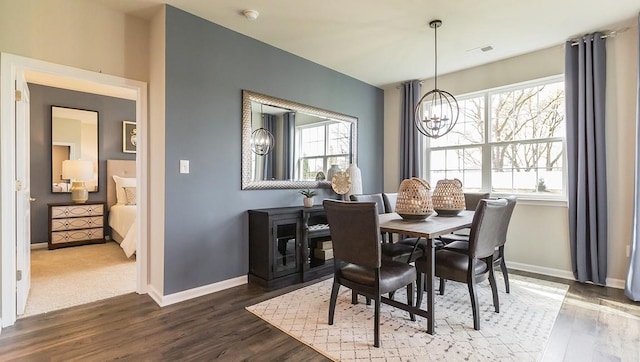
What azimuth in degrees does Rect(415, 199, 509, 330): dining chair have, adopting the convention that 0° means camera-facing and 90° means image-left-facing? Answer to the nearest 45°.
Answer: approximately 135°

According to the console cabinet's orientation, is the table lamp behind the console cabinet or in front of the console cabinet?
behind

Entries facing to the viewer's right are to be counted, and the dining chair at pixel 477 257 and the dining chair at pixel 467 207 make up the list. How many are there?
0

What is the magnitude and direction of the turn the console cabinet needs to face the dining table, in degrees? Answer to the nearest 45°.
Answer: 0° — it already faces it

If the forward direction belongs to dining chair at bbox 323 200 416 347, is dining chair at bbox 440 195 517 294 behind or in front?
in front

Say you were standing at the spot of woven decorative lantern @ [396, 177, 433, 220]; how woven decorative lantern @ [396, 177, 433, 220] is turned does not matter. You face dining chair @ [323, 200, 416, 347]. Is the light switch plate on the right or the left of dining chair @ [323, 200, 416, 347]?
right

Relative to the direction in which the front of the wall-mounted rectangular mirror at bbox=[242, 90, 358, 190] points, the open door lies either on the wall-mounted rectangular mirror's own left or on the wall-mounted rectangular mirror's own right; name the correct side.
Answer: on the wall-mounted rectangular mirror's own right

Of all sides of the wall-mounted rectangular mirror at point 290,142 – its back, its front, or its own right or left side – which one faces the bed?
back

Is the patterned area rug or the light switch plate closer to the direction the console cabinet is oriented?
the patterned area rug

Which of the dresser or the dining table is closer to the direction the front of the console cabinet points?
the dining table

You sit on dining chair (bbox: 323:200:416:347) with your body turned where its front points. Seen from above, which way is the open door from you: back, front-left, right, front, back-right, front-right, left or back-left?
back-left

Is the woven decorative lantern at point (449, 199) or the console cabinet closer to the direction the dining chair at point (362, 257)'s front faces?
the woven decorative lantern

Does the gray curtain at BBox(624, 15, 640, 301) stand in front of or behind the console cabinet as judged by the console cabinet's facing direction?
in front

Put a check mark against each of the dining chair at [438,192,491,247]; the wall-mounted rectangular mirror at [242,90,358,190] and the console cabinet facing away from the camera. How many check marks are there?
0

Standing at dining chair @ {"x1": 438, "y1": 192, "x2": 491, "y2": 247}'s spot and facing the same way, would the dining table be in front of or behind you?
in front

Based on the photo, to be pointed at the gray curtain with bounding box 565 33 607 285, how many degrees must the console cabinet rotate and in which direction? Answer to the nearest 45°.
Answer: approximately 45° to its left

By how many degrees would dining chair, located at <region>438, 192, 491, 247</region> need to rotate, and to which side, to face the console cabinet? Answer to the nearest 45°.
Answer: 0° — it already faces it

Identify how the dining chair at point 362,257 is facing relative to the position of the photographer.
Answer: facing away from the viewer and to the right of the viewer

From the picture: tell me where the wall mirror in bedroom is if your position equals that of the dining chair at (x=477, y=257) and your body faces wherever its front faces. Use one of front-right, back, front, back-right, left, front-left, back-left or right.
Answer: front-left
